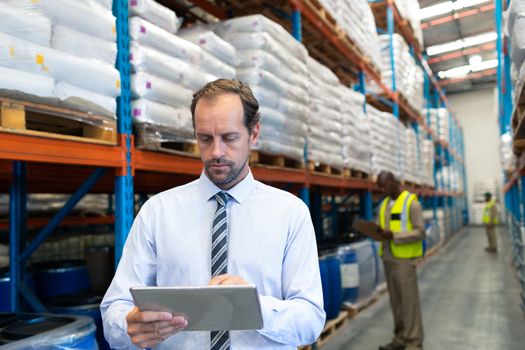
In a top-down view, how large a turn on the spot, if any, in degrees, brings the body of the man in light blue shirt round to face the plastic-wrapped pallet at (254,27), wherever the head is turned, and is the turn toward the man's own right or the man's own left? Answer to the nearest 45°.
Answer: approximately 180°

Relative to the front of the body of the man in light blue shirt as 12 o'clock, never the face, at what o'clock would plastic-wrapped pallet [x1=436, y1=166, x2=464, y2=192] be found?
The plastic-wrapped pallet is roughly at 7 o'clock from the man in light blue shirt.

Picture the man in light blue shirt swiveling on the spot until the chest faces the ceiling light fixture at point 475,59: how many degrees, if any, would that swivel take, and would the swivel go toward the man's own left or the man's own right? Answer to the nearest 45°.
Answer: approximately 135° to the man's own left

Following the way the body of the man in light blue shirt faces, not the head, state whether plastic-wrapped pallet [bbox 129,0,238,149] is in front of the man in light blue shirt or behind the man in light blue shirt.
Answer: behind

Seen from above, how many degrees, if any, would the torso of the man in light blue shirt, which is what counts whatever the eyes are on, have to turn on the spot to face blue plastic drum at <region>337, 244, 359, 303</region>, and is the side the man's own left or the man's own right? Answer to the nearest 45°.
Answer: approximately 180°

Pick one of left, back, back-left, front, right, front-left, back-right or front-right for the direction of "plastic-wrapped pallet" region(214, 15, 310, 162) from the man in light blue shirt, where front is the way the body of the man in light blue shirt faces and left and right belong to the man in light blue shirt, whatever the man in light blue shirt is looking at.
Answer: back

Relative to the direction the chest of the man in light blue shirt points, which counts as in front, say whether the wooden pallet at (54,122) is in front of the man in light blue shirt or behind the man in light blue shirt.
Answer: behind

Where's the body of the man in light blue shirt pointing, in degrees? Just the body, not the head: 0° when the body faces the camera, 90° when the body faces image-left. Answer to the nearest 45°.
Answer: approximately 0°

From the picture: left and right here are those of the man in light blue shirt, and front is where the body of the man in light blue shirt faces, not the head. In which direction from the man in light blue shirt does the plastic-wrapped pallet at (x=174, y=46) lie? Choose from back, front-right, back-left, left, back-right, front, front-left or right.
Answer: back

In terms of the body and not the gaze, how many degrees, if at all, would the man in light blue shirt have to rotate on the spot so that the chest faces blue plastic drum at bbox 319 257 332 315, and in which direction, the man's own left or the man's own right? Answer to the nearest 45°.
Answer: approximately 180°

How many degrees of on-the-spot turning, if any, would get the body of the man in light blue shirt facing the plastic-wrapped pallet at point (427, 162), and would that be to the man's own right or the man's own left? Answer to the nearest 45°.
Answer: approximately 135° to the man's own left

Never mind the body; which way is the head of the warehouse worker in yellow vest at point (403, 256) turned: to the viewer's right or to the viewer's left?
to the viewer's left

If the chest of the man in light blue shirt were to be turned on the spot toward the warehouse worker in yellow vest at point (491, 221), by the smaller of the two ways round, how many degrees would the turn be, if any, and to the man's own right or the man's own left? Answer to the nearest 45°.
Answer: approximately 135° to the man's own left

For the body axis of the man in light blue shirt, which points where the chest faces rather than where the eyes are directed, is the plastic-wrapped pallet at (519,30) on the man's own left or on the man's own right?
on the man's own left
